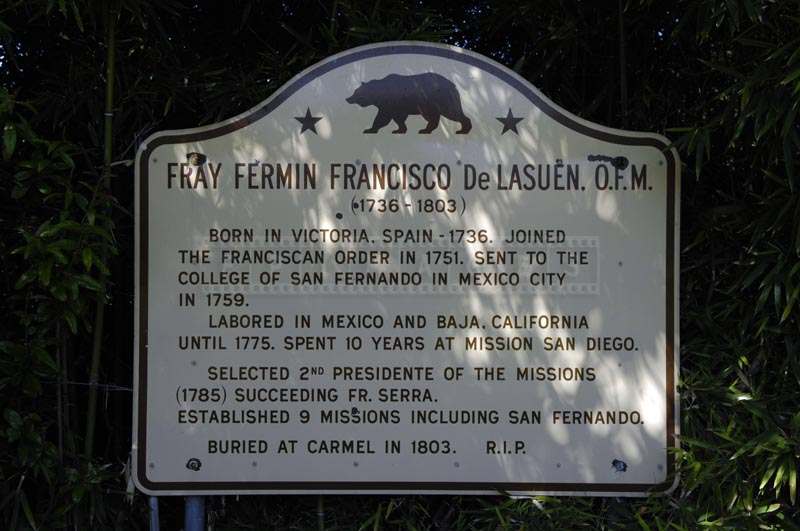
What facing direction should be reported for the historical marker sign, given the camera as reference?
facing the viewer
